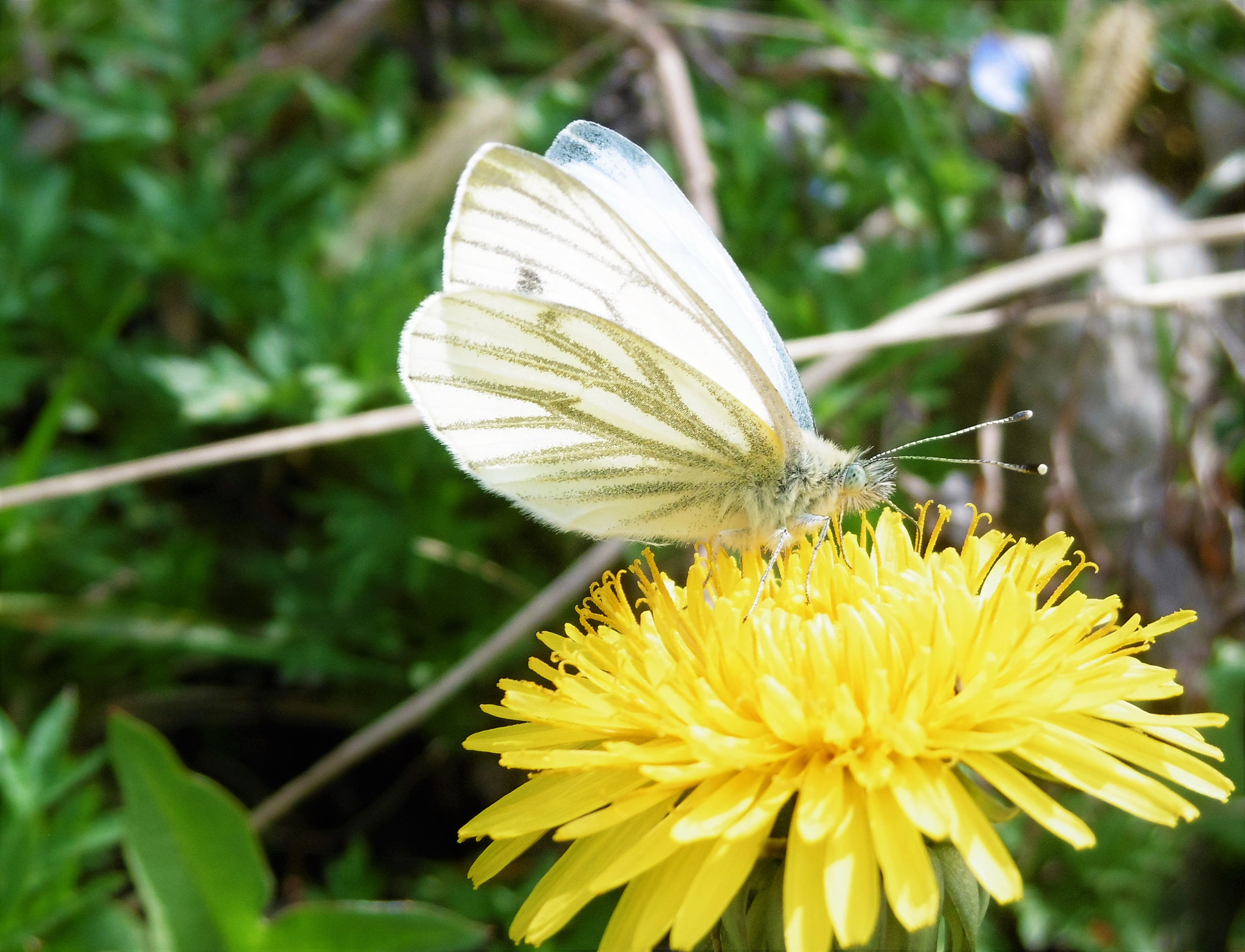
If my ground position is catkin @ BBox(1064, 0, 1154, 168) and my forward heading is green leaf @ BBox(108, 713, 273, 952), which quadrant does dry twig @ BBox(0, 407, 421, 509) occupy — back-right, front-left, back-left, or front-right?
front-right

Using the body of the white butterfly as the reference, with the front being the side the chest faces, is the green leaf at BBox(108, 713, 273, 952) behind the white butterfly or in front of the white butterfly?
behind

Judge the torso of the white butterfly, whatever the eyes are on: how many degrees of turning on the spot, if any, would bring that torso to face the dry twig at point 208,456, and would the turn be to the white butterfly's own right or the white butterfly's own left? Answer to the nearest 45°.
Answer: approximately 135° to the white butterfly's own left

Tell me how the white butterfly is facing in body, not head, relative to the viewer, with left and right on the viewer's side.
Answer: facing to the right of the viewer

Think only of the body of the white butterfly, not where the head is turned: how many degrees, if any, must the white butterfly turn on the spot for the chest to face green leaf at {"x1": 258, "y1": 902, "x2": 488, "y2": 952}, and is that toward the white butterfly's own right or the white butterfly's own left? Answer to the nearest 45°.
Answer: approximately 135° to the white butterfly's own right

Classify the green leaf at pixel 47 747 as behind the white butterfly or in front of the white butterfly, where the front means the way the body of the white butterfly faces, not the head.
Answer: behind

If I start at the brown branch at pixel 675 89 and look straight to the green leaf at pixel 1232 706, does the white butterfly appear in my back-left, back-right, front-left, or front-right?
front-right

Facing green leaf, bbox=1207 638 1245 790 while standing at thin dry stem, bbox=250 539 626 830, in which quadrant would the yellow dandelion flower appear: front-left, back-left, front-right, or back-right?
front-right

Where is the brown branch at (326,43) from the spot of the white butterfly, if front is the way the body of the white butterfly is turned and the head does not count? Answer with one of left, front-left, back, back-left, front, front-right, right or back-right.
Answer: left
